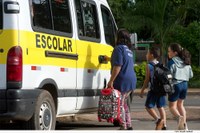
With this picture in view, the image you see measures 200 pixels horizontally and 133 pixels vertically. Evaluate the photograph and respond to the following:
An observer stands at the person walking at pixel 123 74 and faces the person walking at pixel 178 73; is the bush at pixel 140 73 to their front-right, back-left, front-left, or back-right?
front-left

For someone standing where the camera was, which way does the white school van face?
facing away from the viewer and to the right of the viewer

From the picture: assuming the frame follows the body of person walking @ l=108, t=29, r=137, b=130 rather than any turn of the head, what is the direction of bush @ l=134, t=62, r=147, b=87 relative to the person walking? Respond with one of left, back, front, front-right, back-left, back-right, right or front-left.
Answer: front-right

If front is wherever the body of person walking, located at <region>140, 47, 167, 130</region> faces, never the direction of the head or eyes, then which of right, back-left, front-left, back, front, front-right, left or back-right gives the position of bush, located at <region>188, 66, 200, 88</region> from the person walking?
right

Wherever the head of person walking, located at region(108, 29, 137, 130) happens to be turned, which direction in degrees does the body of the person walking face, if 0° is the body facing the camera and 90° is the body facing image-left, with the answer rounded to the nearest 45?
approximately 135°

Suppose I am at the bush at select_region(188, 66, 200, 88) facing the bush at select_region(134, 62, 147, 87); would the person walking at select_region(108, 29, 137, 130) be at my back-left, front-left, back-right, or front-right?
front-left

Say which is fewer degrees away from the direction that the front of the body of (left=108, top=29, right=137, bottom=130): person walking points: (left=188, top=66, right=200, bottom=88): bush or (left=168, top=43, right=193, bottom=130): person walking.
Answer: the bush

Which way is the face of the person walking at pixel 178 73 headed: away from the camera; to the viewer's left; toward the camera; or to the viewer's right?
to the viewer's left

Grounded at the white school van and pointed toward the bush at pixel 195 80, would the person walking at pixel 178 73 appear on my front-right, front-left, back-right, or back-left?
front-right

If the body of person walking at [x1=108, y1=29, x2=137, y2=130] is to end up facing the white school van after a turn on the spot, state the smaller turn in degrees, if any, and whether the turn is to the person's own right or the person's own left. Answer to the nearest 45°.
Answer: approximately 90° to the person's own left

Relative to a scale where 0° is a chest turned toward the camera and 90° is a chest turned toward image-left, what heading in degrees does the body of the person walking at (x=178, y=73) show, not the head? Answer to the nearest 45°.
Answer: approximately 135°

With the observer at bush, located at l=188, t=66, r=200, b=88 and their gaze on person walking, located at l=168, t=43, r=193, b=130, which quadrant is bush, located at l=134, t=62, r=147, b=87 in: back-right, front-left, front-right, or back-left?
front-right
